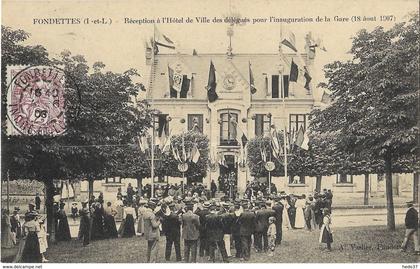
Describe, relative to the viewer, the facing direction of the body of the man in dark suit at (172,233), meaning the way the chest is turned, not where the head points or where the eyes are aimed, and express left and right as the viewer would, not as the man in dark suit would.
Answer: facing away from the viewer

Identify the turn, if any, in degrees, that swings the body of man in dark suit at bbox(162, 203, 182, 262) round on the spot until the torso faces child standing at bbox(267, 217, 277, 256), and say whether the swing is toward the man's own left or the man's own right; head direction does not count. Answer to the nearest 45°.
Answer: approximately 90° to the man's own right

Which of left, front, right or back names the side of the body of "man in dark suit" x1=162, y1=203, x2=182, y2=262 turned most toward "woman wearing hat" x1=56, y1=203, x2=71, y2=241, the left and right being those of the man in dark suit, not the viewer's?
left

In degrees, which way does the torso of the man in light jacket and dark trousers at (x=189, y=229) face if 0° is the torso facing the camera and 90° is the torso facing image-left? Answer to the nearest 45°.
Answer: approximately 180°

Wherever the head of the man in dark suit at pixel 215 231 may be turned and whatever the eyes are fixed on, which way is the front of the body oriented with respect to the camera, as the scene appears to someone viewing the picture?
away from the camera

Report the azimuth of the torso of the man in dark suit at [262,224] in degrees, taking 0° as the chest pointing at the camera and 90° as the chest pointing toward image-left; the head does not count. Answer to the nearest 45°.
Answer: approximately 180°
